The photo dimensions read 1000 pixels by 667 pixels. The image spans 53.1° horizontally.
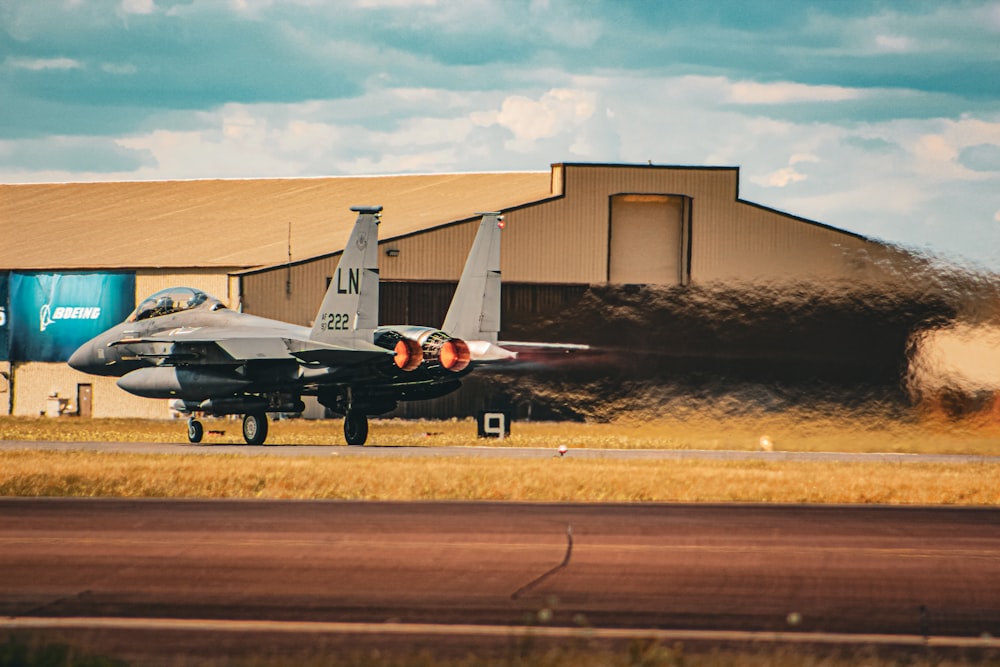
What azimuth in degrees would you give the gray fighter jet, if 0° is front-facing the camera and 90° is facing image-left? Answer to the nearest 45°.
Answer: approximately 135°
